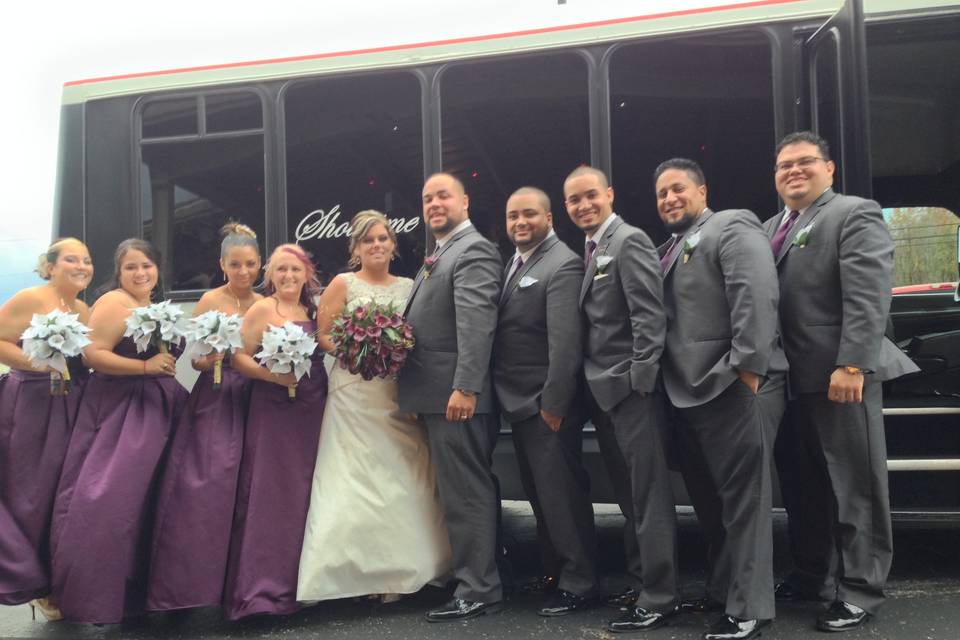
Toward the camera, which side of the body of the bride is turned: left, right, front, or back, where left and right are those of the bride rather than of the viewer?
front

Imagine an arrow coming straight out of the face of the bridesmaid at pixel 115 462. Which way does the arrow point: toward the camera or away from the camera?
toward the camera

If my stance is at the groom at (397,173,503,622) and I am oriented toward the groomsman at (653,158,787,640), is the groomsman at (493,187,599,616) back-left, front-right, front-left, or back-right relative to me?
front-left

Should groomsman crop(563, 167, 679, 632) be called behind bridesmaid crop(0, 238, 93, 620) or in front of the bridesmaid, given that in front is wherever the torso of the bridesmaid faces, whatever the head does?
in front

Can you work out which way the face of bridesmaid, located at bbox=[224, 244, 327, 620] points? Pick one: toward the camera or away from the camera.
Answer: toward the camera

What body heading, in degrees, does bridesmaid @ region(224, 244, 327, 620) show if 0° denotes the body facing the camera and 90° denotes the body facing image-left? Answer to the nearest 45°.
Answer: approximately 315°

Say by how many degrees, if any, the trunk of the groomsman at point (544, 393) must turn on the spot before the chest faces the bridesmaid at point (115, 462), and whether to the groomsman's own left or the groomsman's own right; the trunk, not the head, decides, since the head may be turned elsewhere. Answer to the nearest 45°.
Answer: approximately 45° to the groomsman's own right

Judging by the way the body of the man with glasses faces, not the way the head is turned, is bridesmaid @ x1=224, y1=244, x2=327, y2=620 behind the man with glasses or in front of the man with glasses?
in front

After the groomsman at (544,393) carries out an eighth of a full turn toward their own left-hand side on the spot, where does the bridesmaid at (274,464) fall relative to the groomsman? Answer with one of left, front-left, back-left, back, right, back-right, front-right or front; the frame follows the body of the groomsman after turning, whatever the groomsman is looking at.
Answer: right

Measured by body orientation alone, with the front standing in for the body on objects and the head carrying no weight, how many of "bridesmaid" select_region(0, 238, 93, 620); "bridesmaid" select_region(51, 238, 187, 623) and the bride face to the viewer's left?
0

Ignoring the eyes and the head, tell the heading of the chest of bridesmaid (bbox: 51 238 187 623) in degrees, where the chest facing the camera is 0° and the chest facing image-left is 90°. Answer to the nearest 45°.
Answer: approximately 315°

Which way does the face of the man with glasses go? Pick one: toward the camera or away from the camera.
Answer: toward the camera

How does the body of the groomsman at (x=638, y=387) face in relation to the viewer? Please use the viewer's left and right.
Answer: facing the viewer and to the left of the viewer
